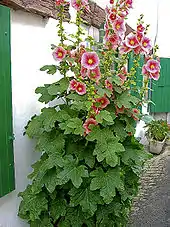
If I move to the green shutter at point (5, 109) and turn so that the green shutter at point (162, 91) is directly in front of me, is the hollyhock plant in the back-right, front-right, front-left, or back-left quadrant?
front-right

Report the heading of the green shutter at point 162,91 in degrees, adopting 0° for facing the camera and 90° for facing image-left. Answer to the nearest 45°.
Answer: approximately 0°

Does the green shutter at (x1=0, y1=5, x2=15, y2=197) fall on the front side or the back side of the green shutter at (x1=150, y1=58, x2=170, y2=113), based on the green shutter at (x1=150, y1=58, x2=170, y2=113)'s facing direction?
on the front side

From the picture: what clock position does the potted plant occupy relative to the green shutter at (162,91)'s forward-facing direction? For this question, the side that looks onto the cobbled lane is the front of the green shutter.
The potted plant is roughly at 12 o'clock from the green shutter.

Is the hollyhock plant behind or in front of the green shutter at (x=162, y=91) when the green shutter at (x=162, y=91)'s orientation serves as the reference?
in front
